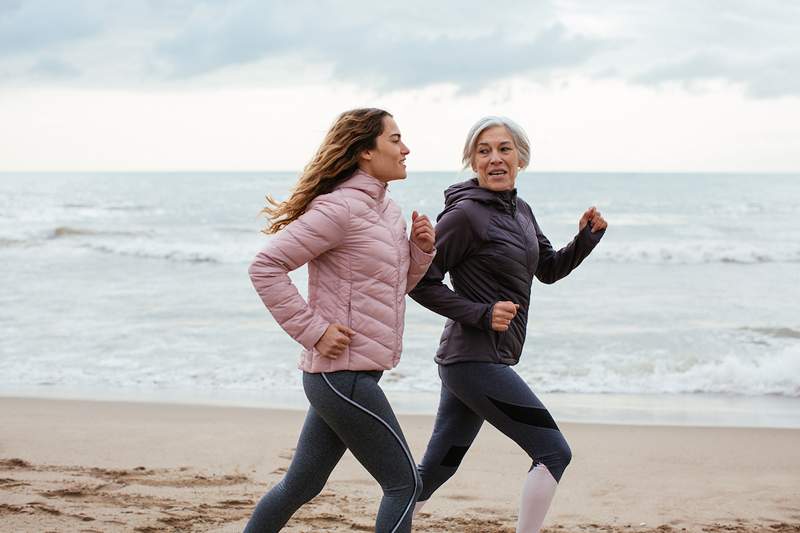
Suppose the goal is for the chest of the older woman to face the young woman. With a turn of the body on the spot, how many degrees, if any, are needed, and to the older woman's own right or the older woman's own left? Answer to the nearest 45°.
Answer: approximately 90° to the older woman's own right

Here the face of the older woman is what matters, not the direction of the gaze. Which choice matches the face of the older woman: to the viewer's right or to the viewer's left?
to the viewer's left

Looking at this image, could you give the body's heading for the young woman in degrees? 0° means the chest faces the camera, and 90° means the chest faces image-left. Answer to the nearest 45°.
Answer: approximately 270°

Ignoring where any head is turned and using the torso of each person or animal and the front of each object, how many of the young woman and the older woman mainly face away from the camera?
0

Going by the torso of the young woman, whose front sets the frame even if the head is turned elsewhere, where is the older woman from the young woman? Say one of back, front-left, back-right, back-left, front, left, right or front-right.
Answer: front-left

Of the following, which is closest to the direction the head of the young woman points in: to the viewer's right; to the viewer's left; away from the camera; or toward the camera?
to the viewer's right

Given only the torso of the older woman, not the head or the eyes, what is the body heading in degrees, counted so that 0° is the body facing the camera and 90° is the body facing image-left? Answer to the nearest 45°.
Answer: approximately 315°
